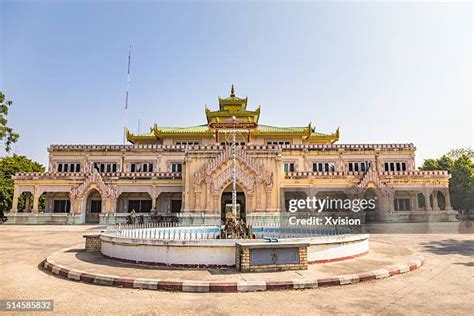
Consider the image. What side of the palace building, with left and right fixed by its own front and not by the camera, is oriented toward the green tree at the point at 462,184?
left

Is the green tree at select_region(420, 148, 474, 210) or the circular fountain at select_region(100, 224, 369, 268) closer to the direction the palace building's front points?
the circular fountain

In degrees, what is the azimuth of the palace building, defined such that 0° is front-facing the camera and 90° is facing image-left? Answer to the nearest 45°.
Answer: approximately 0°

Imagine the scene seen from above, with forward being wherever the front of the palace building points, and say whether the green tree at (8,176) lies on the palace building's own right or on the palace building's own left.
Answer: on the palace building's own right

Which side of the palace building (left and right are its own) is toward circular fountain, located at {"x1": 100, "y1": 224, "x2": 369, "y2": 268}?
front

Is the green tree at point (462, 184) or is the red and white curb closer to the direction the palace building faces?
the red and white curb

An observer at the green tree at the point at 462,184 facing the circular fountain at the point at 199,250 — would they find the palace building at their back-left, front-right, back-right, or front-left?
front-right

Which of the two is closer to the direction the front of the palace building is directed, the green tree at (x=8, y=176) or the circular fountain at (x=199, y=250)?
the circular fountain

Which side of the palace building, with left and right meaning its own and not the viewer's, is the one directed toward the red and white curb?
front
